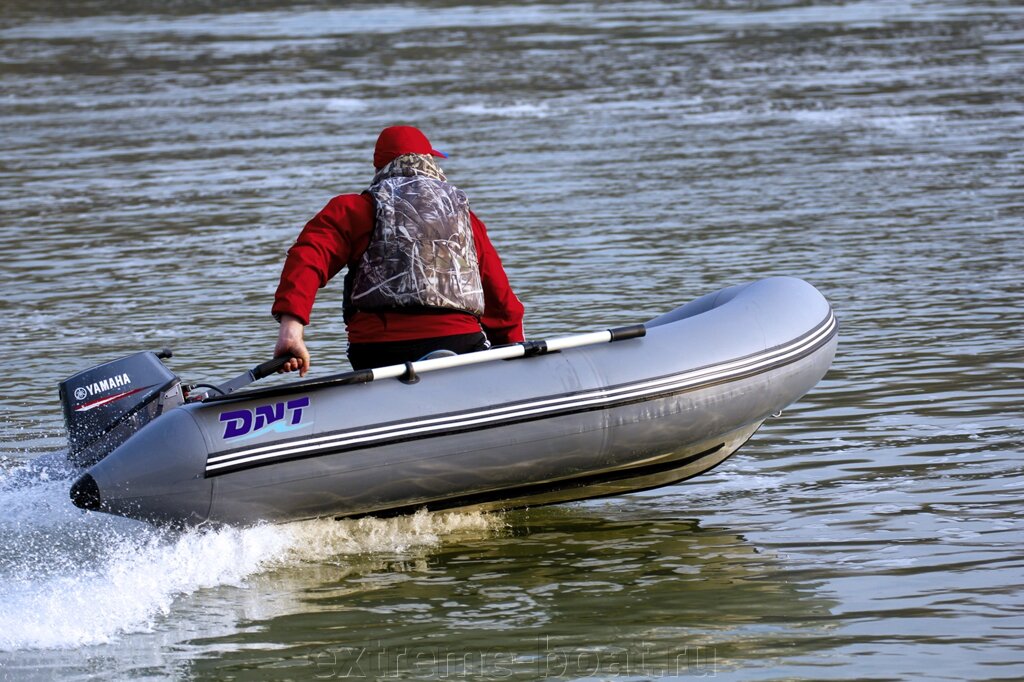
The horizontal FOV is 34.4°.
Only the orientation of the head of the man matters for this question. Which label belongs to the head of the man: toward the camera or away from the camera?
away from the camera

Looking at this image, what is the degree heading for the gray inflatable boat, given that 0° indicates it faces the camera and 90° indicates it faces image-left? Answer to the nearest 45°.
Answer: approximately 270°
